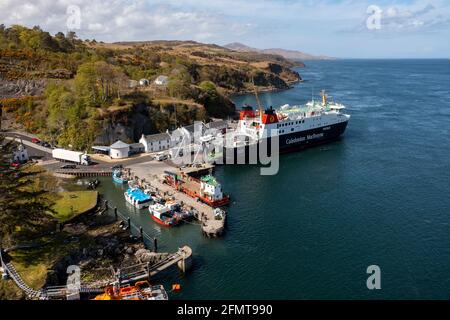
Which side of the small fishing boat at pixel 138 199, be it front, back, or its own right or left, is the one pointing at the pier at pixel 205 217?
back

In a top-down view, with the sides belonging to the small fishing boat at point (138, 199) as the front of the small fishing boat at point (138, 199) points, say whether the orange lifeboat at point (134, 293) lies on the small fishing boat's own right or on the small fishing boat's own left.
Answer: on the small fishing boat's own left

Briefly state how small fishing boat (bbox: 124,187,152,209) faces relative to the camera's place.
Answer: facing away from the viewer and to the left of the viewer

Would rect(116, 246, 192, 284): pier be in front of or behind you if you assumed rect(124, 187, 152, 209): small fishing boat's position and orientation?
behind

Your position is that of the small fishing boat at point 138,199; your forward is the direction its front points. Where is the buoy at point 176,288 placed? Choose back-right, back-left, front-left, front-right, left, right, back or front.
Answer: back-left

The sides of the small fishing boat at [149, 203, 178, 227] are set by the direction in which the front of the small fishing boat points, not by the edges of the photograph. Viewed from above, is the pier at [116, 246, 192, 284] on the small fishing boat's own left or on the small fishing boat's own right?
on the small fishing boat's own left
